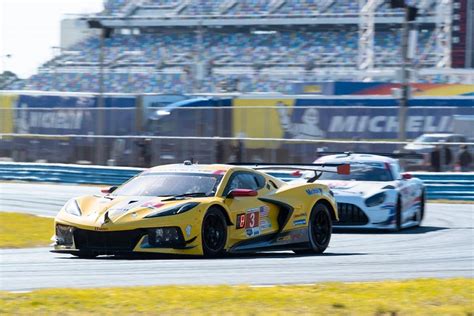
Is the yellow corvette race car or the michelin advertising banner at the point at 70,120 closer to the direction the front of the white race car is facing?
the yellow corvette race car

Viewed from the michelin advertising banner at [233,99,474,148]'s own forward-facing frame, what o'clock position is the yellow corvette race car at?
The yellow corvette race car is roughly at 12 o'clock from the michelin advertising banner.

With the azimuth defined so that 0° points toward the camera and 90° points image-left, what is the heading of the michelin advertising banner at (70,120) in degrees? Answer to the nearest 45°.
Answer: approximately 0°

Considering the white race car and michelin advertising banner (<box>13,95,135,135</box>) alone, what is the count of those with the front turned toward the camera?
2

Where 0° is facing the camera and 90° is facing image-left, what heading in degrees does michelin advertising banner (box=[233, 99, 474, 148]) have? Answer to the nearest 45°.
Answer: approximately 0°

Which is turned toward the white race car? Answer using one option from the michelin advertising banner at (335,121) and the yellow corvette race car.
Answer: the michelin advertising banner

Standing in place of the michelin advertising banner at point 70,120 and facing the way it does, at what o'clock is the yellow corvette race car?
The yellow corvette race car is roughly at 12 o'clock from the michelin advertising banner.

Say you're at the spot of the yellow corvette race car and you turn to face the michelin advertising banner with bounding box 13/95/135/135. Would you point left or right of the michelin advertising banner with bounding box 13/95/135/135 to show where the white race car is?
right

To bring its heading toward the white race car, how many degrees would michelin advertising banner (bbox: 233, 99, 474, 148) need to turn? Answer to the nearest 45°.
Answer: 0° — it already faces it

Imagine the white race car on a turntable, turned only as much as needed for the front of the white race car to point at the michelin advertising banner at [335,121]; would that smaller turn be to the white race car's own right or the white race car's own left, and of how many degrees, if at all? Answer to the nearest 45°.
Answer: approximately 180°
